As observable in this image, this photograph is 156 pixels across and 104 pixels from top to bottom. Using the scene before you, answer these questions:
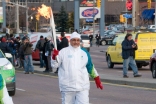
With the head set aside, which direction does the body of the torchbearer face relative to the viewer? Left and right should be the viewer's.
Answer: facing the viewer

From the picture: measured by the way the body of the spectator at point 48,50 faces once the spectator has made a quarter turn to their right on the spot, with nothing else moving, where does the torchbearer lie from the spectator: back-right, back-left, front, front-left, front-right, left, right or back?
back

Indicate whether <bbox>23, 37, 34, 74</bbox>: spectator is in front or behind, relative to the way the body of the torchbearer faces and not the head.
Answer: behind
